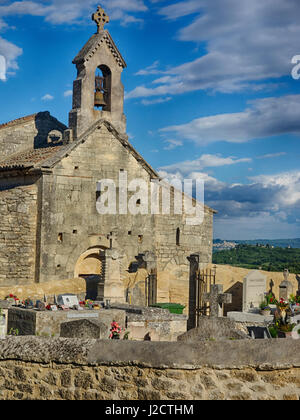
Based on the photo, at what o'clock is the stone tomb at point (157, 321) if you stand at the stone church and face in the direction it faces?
The stone tomb is roughly at 1 o'clock from the stone church.

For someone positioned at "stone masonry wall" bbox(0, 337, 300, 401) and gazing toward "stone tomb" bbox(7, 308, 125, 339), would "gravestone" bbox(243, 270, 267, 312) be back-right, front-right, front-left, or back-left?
front-right

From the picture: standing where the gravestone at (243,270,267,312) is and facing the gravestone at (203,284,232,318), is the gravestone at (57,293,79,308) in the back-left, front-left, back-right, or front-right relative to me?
front-right

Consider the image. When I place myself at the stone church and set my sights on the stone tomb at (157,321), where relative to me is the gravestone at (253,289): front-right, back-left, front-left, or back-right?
front-left

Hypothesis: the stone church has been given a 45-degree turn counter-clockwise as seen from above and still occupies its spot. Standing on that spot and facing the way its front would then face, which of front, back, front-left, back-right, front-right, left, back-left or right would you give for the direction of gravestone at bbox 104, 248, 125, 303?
right

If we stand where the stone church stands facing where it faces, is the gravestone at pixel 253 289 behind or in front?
in front

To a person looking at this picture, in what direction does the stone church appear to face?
facing the viewer and to the right of the viewer

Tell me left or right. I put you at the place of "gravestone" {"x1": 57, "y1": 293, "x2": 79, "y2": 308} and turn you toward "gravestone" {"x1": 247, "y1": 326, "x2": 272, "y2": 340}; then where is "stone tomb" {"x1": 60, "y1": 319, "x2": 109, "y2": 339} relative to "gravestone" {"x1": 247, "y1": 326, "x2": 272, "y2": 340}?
right

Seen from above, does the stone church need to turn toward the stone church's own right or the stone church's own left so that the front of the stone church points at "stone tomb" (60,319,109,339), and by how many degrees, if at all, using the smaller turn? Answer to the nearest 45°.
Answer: approximately 45° to the stone church's own right

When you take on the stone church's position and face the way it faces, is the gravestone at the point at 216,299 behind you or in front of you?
in front

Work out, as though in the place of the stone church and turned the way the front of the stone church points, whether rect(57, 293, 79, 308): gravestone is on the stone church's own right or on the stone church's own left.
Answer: on the stone church's own right

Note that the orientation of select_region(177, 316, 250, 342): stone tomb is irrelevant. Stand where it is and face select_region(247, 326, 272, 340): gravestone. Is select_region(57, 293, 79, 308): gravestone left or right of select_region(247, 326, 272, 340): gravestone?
left

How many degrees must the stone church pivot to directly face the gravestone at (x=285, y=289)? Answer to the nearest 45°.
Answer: approximately 45° to its left
